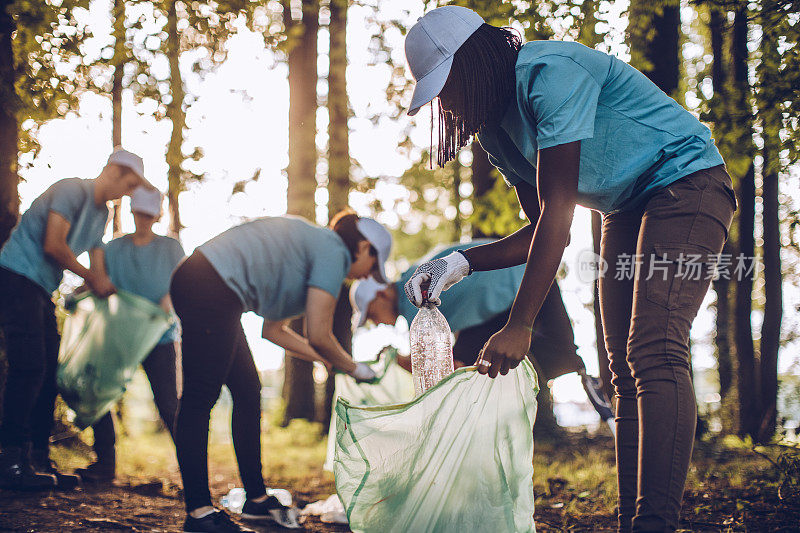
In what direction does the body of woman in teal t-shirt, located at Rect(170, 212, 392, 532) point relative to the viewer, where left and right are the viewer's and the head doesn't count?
facing to the right of the viewer

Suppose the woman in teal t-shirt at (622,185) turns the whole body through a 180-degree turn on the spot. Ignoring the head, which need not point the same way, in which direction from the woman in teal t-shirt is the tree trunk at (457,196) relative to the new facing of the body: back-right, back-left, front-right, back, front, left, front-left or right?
left

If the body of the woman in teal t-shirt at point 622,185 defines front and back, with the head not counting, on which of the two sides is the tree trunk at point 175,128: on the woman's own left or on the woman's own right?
on the woman's own right

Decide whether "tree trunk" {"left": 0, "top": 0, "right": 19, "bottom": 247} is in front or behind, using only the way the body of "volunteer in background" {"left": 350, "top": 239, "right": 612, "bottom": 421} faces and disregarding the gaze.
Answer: in front

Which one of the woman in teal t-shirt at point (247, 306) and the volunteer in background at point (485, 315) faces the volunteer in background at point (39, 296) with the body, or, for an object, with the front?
the volunteer in background at point (485, 315)

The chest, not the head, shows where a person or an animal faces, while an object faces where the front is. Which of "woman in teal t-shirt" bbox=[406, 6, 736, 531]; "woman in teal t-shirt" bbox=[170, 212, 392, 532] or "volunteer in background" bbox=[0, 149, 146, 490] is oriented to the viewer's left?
"woman in teal t-shirt" bbox=[406, 6, 736, 531]

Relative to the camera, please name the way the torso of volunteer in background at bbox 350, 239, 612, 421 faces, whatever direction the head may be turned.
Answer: to the viewer's left

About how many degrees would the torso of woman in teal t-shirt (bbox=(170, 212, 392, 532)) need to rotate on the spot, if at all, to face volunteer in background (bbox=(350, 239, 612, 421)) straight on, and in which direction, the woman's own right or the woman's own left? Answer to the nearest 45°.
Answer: approximately 45° to the woman's own left

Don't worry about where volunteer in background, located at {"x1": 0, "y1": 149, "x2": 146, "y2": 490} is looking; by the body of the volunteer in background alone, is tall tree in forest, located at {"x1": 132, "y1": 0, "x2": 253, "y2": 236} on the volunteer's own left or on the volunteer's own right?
on the volunteer's own left

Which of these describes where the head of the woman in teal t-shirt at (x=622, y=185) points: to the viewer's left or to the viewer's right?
to the viewer's left

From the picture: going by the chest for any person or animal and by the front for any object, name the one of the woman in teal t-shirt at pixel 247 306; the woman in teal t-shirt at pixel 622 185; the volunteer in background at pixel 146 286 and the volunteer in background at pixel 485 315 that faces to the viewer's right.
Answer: the woman in teal t-shirt at pixel 247 306

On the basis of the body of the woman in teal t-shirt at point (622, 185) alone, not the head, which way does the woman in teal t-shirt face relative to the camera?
to the viewer's left

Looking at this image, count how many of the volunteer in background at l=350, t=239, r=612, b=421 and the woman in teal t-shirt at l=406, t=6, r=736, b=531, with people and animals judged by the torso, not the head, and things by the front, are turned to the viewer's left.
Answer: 2

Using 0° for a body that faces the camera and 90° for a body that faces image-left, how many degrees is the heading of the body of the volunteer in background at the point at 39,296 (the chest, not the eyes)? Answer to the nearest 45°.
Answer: approximately 270°

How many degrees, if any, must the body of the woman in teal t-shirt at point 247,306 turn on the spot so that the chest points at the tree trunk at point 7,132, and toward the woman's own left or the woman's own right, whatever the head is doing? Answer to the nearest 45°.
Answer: approximately 135° to the woman's own left

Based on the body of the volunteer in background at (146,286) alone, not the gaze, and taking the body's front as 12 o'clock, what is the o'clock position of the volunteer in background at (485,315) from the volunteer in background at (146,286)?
the volunteer in background at (485,315) is roughly at 9 o'clock from the volunteer in background at (146,286).

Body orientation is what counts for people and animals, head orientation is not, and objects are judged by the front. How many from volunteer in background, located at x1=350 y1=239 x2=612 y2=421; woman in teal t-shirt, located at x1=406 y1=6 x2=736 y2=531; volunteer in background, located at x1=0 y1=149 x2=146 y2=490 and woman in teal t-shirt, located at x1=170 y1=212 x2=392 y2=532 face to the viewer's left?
2
